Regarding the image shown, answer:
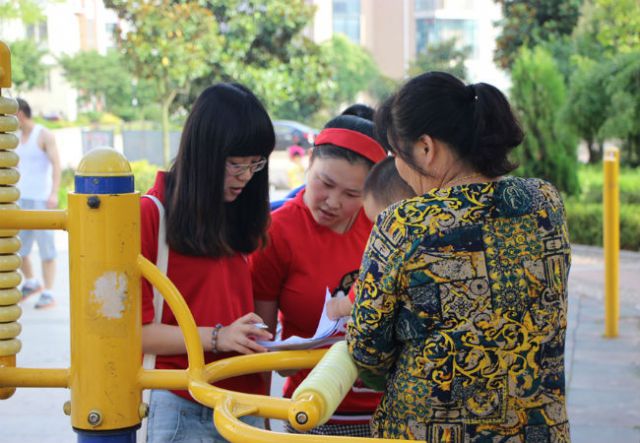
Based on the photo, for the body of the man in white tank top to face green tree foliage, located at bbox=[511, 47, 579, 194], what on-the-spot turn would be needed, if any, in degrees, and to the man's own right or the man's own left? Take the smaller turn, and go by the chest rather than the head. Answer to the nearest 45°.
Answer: approximately 180°

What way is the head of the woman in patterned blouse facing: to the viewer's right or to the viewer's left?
to the viewer's left

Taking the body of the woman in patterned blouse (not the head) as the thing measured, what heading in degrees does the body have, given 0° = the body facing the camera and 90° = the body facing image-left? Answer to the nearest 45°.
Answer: approximately 135°

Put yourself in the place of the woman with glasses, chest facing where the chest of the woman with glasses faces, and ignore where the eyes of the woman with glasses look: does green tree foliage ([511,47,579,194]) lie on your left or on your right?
on your left

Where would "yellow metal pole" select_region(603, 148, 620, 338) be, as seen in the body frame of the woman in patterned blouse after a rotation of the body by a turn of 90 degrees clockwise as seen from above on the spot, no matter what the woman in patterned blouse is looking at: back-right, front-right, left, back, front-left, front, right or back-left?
front-left

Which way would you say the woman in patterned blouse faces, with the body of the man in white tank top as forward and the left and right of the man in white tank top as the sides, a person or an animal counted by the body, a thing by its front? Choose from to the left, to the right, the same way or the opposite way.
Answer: to the right

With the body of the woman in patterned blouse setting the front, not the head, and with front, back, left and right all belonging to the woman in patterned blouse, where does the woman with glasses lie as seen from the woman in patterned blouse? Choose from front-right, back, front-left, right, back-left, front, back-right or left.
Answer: front

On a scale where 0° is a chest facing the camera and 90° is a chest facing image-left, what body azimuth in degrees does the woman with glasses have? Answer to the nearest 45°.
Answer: approximately 315°

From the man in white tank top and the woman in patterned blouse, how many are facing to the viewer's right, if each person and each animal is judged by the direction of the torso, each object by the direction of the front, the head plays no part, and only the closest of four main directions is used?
0

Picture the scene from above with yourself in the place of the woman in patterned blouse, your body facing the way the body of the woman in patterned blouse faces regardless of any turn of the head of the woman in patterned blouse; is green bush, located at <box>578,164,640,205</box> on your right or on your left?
on your right

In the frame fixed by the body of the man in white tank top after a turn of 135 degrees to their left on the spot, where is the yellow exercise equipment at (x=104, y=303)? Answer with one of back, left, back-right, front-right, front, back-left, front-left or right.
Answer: right

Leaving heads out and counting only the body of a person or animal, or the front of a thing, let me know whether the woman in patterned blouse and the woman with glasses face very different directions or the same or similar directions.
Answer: very different directions

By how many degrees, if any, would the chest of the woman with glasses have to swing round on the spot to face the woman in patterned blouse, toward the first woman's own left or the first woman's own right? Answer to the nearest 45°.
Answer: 0° — they already face them

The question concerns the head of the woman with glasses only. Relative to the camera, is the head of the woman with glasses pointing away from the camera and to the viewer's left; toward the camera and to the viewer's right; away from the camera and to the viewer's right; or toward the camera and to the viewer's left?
toward the camera and to the viewer's right

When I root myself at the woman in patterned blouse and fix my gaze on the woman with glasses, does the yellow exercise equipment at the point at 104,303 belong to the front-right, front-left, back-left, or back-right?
front-left
